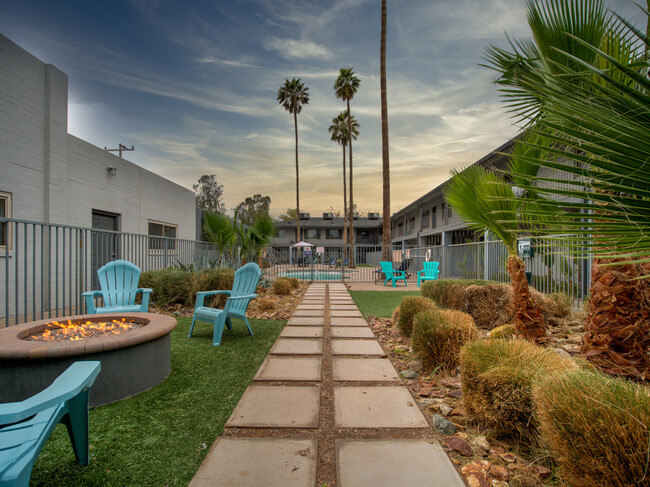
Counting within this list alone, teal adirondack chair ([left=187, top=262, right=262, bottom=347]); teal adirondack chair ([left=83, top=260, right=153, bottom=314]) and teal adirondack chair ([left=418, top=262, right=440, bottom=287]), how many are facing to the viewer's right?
0

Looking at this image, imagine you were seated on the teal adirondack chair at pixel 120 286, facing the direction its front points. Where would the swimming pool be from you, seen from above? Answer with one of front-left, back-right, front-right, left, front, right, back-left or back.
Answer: back-left

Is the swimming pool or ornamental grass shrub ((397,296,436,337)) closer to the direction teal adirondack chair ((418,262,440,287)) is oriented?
the ornamental grass shrub

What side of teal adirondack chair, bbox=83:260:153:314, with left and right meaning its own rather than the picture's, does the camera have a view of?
front

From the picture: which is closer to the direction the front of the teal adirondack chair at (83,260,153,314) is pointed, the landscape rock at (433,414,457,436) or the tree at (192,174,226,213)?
the landscape rock

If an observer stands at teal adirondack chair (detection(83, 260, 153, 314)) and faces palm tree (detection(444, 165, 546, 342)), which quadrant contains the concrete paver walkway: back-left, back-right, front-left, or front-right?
front-right

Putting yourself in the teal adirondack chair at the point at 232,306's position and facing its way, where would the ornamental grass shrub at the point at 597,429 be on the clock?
The ornamental grass shrub is roughly at 10 o'clock from the teal adirondack chair.

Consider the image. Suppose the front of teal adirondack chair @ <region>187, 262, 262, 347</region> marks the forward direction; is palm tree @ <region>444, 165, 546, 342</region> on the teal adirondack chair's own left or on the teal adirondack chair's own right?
on the teal adirondack chair's own left

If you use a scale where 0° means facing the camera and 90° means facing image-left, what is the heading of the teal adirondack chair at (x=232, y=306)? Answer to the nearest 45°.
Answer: approximately 45°

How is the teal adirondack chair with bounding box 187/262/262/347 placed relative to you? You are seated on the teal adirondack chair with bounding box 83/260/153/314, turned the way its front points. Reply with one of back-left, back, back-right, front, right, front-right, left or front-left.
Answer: front-left

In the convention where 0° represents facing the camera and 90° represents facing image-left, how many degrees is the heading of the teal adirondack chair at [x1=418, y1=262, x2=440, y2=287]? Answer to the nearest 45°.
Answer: approximately 45°

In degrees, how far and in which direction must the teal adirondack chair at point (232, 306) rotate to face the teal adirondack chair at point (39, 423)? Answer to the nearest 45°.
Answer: approximately 45° to its left

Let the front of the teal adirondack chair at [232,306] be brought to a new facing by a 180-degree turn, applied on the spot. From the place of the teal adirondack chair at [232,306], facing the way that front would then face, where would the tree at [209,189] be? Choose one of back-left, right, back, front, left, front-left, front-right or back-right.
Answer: front-left

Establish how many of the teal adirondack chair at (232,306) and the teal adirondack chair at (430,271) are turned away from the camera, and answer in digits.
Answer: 0

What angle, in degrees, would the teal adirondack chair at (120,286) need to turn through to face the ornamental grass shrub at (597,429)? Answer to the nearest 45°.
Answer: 0° — it already faces it

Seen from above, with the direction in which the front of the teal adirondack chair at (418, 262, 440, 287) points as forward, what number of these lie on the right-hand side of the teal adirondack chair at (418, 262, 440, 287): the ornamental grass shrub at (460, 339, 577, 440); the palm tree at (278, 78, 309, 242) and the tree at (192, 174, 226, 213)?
2
